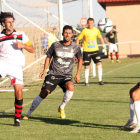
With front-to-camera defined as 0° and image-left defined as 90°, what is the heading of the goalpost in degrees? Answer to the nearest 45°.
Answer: approximately 315°

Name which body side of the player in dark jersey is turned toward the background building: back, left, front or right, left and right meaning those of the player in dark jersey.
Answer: back

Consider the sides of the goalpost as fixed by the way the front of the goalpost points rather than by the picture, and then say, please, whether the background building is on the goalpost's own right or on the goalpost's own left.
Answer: on the goalpost's own left

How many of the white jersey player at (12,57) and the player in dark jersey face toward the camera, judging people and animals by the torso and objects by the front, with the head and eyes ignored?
2

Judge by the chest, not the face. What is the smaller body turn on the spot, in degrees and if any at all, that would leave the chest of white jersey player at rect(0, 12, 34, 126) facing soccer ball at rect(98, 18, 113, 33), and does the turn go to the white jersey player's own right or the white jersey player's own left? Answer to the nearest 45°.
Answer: approximately 135° to the white jersey player's own left

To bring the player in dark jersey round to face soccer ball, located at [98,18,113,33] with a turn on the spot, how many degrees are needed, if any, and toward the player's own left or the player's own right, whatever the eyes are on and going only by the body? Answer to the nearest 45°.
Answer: approximately 45° to the player's own left

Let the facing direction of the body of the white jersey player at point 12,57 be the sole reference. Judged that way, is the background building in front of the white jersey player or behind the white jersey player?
behind

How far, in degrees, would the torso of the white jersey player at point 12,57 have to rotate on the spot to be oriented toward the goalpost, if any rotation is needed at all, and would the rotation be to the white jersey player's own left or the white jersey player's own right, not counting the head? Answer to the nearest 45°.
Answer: approximately 180°

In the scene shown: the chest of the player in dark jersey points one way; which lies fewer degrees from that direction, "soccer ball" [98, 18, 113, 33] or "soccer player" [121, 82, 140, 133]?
the soccer player

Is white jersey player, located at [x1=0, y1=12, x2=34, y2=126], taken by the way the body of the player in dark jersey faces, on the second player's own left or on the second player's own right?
on the second player's own right

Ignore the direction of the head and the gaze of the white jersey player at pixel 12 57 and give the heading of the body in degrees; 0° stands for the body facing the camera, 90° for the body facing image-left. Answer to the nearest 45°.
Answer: approximately 0°

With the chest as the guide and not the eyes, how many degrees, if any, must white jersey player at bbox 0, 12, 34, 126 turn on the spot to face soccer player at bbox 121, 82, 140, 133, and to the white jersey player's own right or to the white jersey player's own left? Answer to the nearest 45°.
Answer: approximately 45° to the white jersey player's own left
